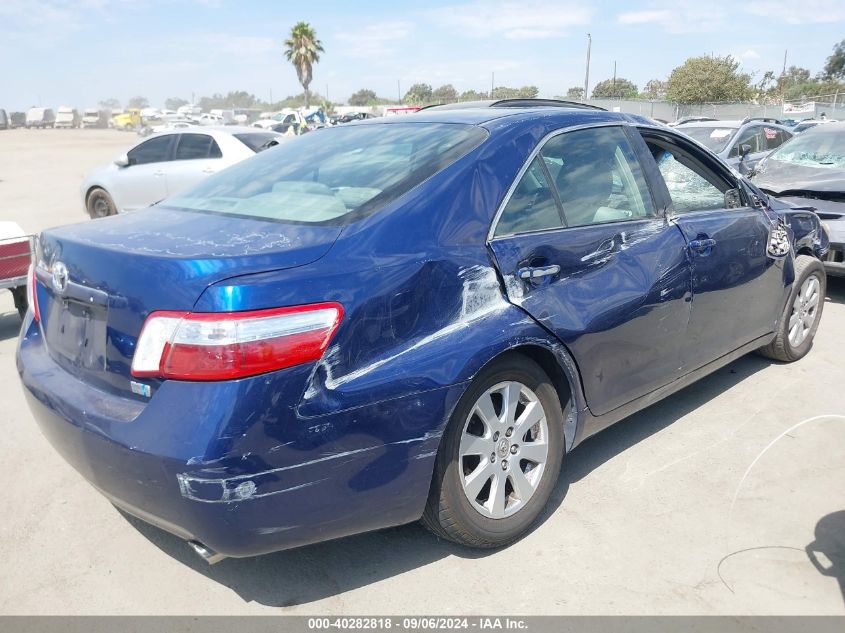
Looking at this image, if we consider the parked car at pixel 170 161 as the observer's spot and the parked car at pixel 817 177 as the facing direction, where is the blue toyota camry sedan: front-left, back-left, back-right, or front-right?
front-right

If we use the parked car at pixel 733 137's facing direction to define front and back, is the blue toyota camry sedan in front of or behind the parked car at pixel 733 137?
in front

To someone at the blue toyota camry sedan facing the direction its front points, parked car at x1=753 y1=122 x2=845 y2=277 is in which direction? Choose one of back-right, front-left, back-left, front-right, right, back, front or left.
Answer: front

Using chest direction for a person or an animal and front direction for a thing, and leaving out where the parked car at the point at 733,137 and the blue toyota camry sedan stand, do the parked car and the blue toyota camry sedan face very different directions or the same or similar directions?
very different directions

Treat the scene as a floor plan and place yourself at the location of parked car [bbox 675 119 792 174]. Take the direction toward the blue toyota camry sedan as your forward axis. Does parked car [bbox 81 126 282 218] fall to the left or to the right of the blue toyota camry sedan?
right

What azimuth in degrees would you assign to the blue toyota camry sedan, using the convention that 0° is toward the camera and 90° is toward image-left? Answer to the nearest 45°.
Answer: approximately 225°

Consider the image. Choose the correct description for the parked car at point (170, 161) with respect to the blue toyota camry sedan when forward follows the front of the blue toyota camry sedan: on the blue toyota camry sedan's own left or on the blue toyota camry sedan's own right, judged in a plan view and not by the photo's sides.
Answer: on the blue toyota camry sedan's own left

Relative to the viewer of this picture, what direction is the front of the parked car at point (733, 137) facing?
facing the viewer and to the left of the viewer
